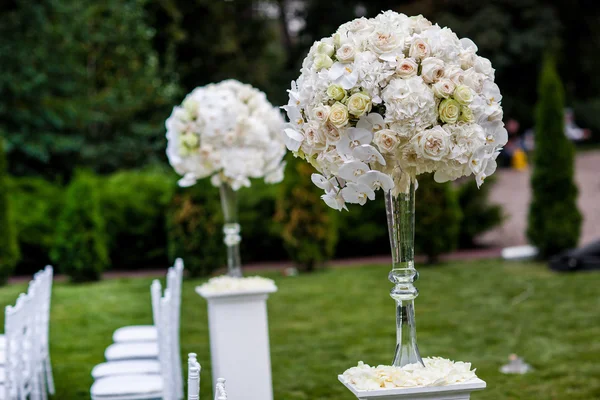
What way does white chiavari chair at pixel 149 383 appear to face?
to the viewer's left

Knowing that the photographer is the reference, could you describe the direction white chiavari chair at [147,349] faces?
facing to the left of the viewer

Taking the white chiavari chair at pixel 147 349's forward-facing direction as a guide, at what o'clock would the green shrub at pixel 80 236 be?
The green shrub is roughly at 3 o'clock from the white chiavari chair.

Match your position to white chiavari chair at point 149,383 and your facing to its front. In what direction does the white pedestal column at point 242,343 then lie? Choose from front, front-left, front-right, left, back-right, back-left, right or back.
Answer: back-right

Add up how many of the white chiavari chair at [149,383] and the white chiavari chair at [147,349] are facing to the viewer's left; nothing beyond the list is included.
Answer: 2

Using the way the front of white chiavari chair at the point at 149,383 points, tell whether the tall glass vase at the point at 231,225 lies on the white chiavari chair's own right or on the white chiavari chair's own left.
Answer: on the white chiavari chair's own right

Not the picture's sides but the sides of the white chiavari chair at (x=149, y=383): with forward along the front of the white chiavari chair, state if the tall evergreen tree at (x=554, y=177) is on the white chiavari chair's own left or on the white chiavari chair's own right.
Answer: on the white chiavari chair's own right

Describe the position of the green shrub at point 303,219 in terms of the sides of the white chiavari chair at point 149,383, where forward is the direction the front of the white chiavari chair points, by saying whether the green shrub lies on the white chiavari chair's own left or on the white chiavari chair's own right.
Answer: on the white chiavari chair's own right
